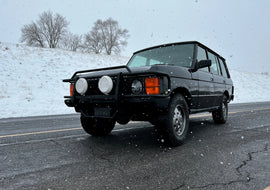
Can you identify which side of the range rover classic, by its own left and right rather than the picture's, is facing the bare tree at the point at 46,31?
right

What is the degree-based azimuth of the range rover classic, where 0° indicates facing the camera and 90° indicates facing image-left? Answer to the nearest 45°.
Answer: approximately 45°

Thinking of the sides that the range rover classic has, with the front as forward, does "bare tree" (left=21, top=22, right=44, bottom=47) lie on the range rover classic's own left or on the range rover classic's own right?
on the range rover classic's own right

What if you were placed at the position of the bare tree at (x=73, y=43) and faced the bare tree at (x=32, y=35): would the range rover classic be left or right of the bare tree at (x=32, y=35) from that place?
left

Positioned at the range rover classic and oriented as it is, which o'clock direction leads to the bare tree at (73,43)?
The bare tree is roughly at 4 o'clock from the range rover classic.

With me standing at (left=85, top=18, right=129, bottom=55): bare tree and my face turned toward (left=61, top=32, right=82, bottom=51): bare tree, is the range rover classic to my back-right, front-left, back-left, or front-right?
back-left

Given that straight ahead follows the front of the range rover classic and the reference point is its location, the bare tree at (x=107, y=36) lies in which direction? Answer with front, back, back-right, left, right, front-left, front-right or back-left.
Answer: back-right
